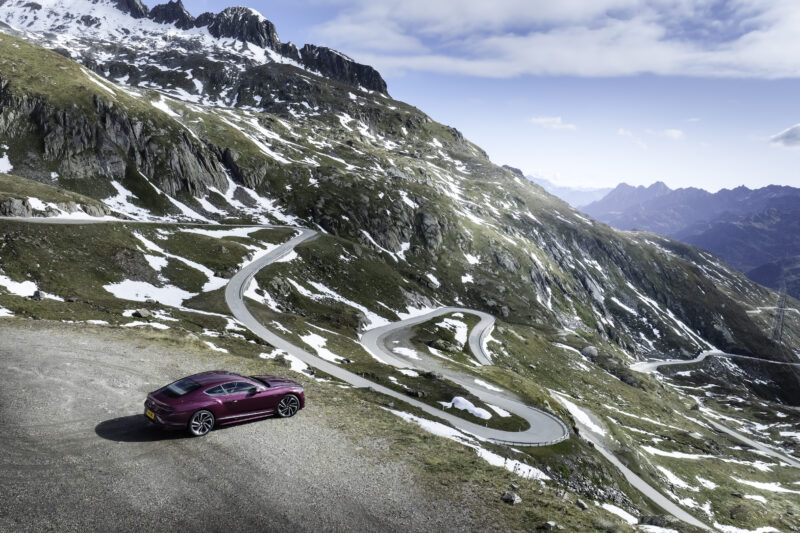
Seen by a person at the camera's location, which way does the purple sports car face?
facing away from the viewer and to the right of the viewer
